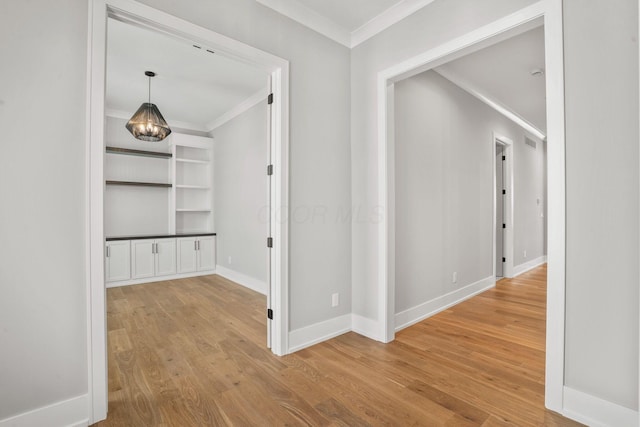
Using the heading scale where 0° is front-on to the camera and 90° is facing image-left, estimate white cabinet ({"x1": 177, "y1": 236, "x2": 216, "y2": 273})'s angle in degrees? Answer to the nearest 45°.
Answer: approximately 0°

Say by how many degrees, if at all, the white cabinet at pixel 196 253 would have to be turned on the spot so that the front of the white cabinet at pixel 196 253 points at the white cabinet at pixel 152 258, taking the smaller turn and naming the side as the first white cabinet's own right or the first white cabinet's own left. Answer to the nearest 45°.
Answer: approximately 90° to the first white cabinet's own right

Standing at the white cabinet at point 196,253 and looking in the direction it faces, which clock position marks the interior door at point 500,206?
The interior door is roughly at 10 o'clock from the white cabinet.
